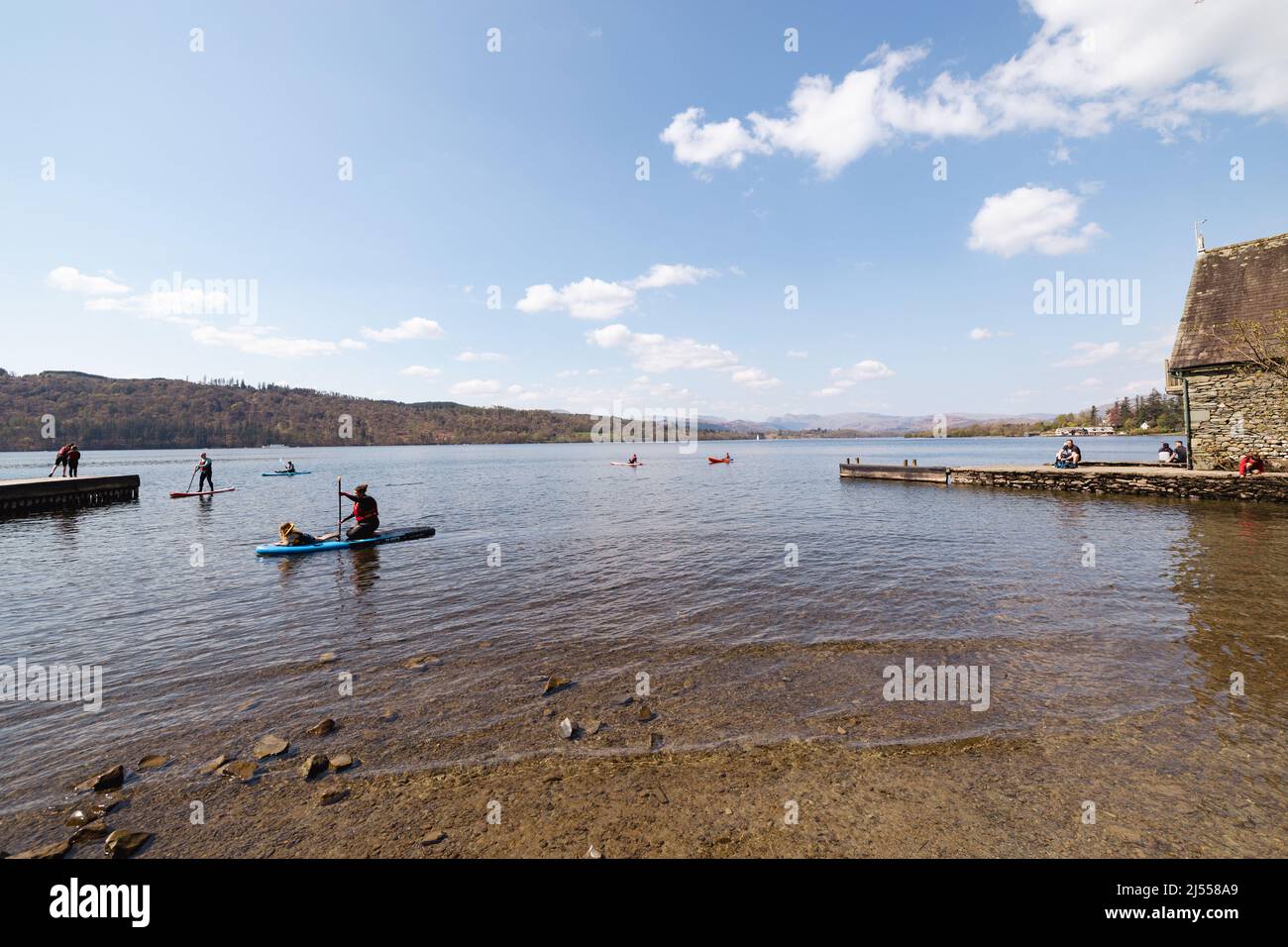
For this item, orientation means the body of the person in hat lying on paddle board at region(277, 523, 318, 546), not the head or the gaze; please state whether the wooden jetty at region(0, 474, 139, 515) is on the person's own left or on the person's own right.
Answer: on the person's own right

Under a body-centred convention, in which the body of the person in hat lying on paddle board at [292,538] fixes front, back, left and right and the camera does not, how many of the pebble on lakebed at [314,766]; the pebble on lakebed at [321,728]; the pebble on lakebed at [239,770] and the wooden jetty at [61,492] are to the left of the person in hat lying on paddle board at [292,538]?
3

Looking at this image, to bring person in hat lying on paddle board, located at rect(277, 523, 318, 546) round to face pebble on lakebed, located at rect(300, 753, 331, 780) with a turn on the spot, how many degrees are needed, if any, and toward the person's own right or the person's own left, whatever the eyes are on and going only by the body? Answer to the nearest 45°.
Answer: approximately 90° to the person's own left

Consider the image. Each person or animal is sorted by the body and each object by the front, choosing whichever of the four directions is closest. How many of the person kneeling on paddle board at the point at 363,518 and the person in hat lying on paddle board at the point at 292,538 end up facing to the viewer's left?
2

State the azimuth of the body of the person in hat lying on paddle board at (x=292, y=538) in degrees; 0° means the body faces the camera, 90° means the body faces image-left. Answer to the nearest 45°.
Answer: approximately 90°

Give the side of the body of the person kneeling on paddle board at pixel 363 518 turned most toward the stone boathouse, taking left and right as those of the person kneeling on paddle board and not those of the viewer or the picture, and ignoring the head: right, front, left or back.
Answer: back

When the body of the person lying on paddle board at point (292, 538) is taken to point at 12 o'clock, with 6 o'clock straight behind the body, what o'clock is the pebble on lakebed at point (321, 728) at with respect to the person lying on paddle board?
The pebble on lakebed is roughly at 9 o'clock from the person lying on paddle board.

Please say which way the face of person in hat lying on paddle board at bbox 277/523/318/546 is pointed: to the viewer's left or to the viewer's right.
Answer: to the viewer's left

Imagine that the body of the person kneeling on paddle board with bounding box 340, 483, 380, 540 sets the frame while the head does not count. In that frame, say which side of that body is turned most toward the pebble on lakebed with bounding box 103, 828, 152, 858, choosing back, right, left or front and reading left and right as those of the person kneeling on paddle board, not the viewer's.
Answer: left

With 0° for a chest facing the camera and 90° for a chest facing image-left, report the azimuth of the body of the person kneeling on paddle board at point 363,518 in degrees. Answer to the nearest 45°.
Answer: approximately 90°

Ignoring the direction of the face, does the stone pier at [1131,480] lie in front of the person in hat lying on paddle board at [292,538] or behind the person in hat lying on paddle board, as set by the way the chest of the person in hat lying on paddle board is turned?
behind

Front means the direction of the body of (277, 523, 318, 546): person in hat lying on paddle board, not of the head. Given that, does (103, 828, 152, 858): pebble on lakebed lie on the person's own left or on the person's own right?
on the person's own left
